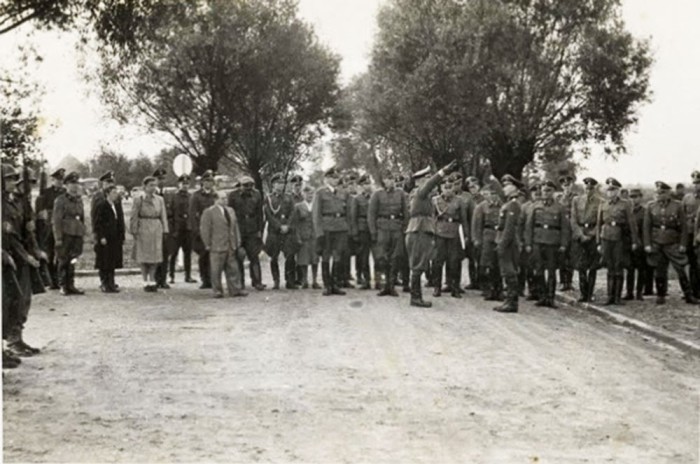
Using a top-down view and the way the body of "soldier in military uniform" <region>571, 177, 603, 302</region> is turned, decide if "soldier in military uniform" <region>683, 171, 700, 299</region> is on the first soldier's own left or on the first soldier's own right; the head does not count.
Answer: on the first soldier's own left

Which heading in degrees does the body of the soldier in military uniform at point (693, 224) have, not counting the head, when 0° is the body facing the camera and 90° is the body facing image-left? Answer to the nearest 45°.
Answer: approximately 0°

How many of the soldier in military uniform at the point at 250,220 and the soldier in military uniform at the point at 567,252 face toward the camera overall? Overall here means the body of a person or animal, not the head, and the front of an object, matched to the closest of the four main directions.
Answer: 2

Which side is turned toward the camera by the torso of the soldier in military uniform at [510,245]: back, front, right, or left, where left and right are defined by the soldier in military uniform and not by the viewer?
left

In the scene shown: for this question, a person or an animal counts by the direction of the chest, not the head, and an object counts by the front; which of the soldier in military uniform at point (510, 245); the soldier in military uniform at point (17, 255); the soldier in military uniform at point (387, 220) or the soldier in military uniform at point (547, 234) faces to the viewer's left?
the soldier in military uniform at point (510, 245)

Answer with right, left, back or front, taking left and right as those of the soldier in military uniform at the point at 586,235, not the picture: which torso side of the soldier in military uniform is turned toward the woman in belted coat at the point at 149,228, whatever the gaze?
right

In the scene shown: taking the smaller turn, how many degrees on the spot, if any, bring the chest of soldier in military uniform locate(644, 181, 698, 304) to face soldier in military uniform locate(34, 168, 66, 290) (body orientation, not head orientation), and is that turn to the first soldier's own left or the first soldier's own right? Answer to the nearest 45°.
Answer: approximately 90° to the first soldier's own right

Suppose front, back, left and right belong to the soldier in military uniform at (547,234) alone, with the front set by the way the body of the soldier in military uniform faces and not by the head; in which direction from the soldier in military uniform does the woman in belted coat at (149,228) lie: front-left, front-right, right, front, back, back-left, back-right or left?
right

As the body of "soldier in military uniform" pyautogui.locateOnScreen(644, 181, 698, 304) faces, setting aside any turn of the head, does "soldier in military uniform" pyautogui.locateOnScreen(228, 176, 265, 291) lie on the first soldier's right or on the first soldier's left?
on the first soldier's right
